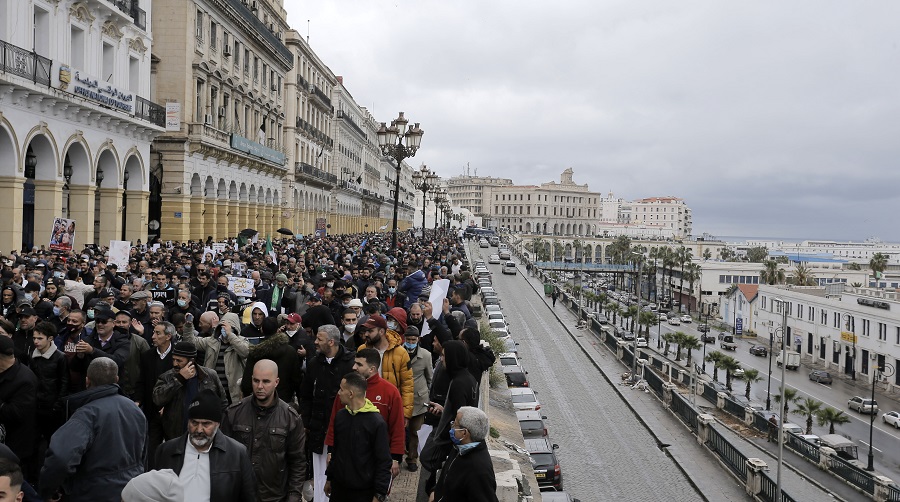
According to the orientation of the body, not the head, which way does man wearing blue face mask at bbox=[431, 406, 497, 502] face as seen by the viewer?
to the viewer's left

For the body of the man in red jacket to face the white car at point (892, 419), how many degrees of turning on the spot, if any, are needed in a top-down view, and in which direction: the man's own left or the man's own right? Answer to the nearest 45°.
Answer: approximately 180°

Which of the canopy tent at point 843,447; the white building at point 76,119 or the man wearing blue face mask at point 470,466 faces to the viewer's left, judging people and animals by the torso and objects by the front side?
the man wearing blue face mask

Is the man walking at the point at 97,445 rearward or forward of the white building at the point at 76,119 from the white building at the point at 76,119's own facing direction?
forward

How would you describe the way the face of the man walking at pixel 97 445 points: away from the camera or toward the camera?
away from the camera

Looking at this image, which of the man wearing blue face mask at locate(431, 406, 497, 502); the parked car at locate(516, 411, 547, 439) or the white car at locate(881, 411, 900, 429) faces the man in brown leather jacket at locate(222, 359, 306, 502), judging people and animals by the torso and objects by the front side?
the man wearing blue face mask

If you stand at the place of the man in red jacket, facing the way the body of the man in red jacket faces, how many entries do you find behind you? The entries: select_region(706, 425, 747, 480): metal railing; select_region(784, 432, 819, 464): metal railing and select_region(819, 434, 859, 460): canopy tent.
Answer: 3

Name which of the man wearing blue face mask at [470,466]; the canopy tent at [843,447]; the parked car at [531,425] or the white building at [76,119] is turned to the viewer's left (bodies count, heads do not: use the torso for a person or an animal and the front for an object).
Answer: the man wearing blue face mask

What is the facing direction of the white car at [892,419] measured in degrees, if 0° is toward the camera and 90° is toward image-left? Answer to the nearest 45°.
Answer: approximately 135°

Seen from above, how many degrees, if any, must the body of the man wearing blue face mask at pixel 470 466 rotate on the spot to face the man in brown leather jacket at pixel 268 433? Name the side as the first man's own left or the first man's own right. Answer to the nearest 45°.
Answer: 0° — they already face them
